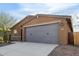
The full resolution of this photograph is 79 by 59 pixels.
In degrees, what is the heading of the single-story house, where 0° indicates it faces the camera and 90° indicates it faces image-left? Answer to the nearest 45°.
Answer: approximately 45°
